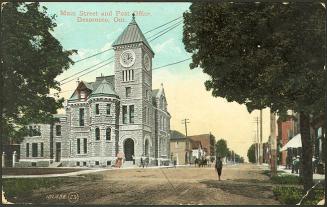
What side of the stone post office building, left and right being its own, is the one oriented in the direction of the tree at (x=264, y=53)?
front

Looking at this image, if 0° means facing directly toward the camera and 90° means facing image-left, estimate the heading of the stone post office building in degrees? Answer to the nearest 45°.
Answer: approximately 315°
